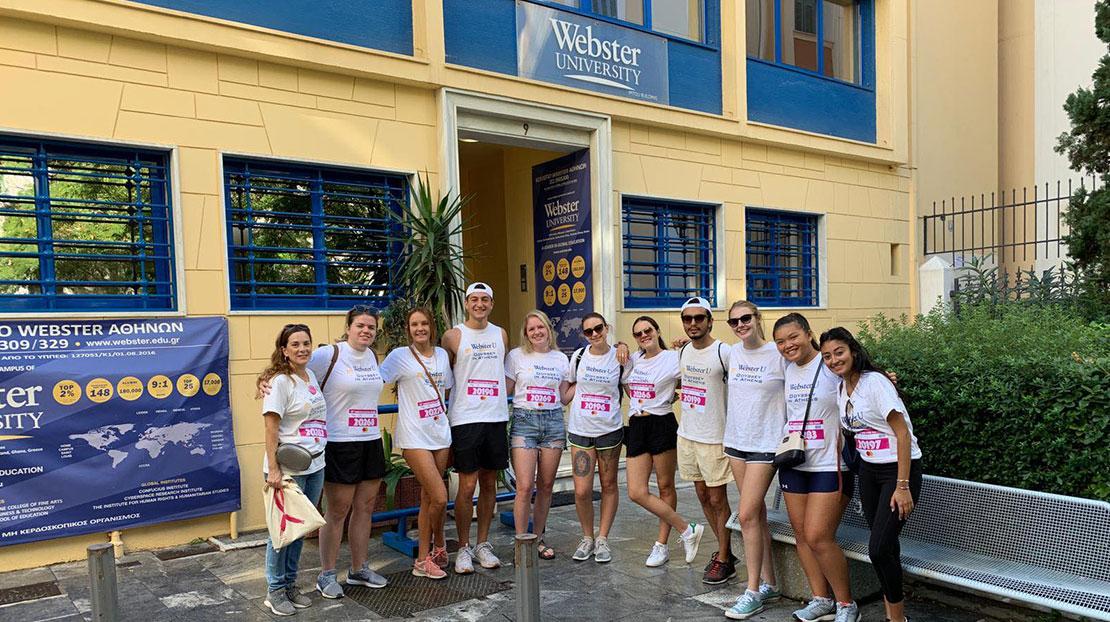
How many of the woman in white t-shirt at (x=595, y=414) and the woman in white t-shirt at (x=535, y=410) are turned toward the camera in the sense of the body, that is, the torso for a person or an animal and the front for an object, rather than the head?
2

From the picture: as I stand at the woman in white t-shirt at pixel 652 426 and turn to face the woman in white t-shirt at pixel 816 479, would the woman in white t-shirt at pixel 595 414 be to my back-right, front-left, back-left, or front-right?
back-right

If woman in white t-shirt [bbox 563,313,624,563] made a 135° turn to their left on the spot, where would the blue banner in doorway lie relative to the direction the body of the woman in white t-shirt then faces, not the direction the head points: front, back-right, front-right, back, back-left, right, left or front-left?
front-left

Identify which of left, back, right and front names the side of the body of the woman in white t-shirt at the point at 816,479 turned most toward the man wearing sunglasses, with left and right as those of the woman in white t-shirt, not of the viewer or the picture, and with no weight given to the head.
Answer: right
